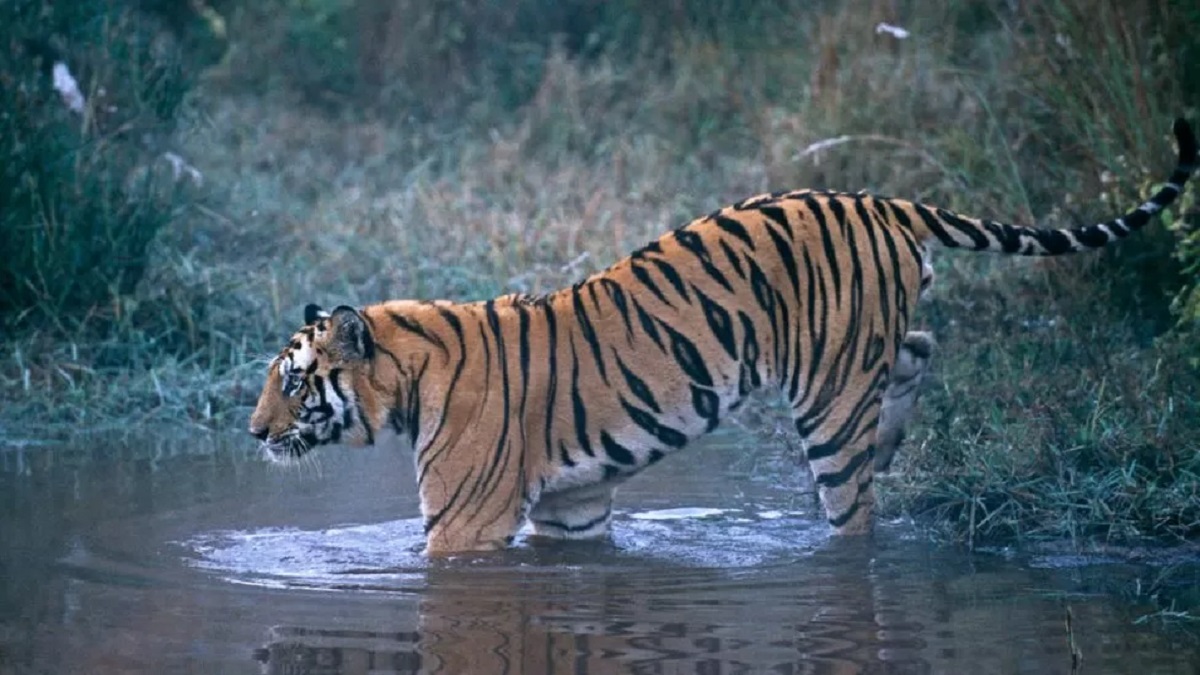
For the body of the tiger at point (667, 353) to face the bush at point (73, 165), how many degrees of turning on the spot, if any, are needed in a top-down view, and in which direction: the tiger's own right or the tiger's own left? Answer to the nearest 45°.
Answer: approximately 45° to the tiger's own right

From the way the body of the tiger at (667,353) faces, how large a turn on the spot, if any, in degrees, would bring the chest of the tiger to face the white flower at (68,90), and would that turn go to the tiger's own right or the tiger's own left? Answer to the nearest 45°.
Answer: approximately 45° to the tiger's own right

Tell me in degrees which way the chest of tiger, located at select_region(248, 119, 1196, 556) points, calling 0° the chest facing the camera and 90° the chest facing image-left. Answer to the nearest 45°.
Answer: approximately 90°
